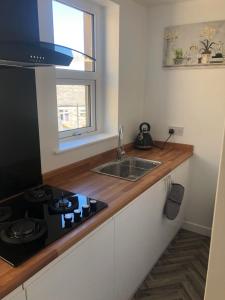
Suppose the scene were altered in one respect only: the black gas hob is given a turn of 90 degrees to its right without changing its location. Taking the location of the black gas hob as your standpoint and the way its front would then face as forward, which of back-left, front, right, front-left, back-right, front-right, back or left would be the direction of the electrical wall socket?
back

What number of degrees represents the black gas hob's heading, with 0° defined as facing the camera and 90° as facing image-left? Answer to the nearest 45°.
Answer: approximately 315°

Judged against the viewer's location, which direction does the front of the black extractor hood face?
facing the viewer and to the right of the viewer

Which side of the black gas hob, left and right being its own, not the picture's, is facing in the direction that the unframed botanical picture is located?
left

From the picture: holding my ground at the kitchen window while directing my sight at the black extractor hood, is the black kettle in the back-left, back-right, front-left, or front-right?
back-left

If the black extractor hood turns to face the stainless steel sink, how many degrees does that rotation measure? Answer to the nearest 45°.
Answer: approximately 90° to its left

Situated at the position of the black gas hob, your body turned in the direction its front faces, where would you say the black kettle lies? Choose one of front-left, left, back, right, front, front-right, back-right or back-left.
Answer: left

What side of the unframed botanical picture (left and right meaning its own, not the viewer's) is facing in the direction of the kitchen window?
front

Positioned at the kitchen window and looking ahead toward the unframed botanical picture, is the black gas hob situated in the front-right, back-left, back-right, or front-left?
back-right
